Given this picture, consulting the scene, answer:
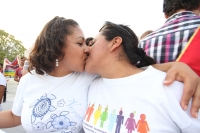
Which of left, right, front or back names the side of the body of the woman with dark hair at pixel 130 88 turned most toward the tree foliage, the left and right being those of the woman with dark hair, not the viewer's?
right

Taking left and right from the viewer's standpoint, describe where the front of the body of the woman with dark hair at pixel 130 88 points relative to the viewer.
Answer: facing the viewer and to the left of the viewer

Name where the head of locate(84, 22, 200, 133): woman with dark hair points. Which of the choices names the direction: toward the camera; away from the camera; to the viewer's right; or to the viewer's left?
to the viewer's left
